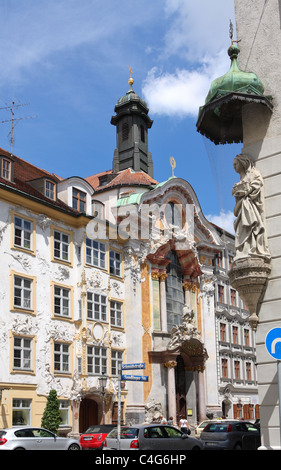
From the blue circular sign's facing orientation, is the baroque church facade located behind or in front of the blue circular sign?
behind

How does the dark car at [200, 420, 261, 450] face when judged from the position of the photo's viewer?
facing away from the viewer and to the right of the viewer

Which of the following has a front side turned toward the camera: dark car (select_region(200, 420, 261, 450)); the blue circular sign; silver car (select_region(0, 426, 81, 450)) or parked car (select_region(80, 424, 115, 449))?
the blue circular sign

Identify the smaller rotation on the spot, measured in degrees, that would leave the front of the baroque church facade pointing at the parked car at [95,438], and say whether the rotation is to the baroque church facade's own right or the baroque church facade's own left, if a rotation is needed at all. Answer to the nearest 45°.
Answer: approximately 45° to the baroque church facade's own right

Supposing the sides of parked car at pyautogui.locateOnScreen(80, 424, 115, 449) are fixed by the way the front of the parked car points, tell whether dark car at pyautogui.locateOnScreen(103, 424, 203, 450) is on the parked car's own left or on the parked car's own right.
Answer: on the parked car's own right
